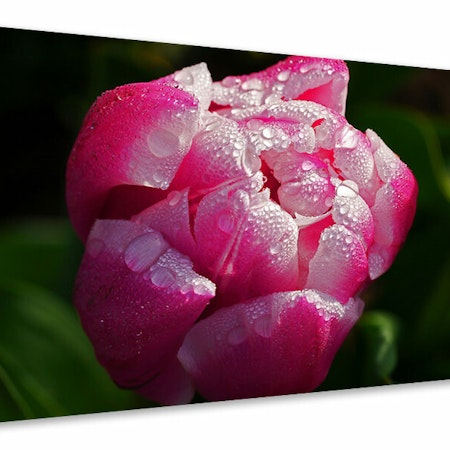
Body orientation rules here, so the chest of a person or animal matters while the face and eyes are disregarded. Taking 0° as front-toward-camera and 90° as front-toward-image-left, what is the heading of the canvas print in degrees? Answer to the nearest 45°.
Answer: approximately 315°
